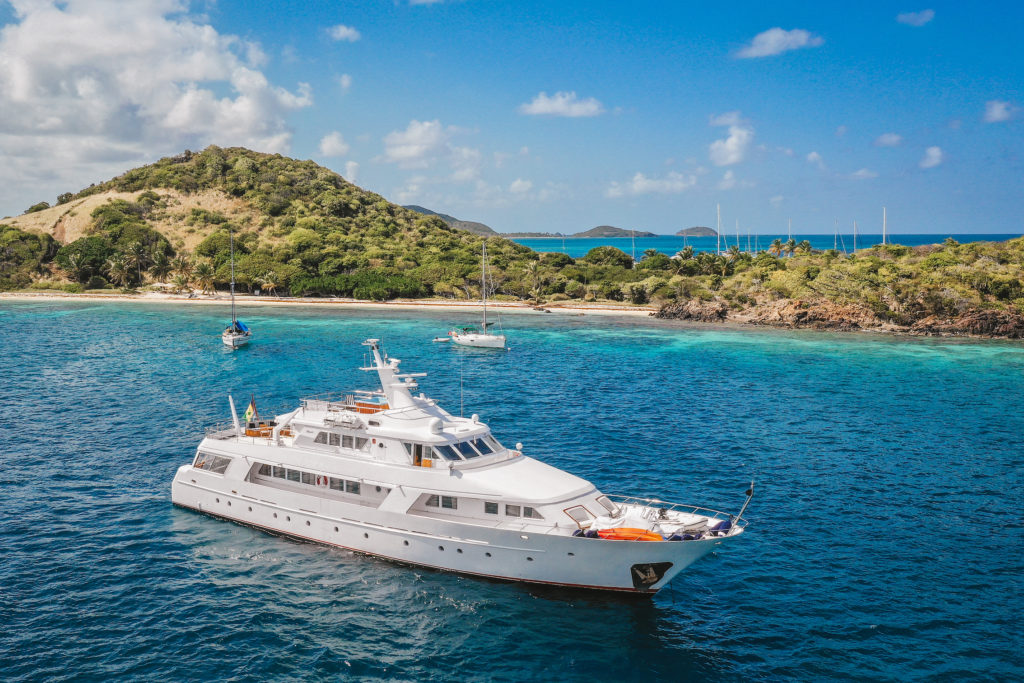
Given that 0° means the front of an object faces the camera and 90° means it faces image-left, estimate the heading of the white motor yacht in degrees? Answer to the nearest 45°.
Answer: approximately 315°
